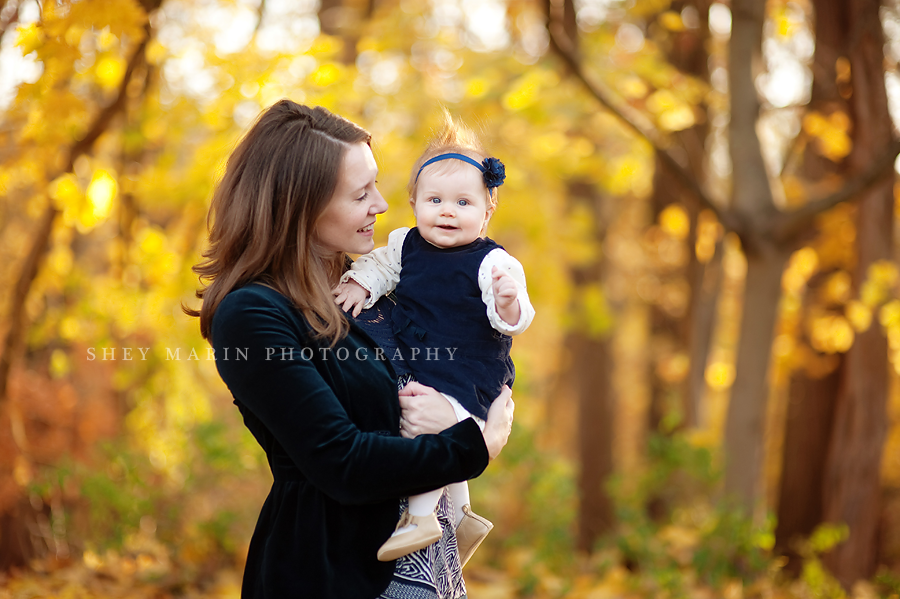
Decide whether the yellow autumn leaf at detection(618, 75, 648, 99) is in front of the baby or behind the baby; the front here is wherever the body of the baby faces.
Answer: behind

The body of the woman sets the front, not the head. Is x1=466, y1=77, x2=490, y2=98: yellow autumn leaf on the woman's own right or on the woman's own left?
on the woman's own left

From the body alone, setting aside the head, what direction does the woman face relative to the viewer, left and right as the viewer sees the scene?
facing to the right of the viewer

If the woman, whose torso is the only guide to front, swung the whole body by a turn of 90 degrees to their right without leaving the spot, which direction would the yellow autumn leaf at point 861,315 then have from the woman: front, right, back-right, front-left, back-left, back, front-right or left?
back-left

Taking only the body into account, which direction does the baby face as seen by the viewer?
toward the camera

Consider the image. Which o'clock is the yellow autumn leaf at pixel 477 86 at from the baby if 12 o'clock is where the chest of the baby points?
The yellow autumn leaf is roughly at 6 o'clock from the baby.

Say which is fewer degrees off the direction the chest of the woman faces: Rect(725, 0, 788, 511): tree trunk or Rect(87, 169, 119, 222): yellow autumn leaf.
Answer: the tree trunk

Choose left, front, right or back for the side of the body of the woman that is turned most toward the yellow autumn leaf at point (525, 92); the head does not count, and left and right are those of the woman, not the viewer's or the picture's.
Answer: left

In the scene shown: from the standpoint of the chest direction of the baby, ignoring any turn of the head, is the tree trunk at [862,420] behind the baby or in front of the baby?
behind

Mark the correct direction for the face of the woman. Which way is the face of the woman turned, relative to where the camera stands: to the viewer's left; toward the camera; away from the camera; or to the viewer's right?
to the viewer's right

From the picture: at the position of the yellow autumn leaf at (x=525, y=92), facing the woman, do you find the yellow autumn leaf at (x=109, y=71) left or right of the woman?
right
